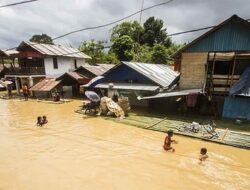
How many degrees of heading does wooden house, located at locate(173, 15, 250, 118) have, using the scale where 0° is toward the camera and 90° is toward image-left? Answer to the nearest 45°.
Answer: approximately 0°

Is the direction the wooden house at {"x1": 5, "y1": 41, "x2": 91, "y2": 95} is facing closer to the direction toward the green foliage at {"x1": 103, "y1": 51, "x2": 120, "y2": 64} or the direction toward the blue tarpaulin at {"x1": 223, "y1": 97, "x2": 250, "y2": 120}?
the blue tarpaulin
